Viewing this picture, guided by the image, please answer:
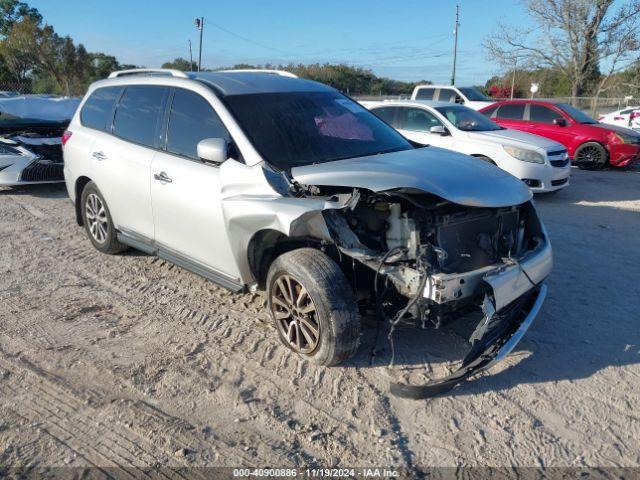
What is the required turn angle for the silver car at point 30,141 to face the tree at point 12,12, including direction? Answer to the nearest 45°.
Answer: approximately 135° to its left

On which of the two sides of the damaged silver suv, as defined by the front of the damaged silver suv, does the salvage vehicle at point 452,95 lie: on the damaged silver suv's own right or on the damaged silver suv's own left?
on the damaged silver suv's own left

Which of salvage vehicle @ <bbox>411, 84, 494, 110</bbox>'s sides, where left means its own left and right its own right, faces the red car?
front

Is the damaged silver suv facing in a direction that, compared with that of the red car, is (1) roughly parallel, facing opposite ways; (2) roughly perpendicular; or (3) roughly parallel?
roughly parallel

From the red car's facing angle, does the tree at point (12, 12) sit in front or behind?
behind

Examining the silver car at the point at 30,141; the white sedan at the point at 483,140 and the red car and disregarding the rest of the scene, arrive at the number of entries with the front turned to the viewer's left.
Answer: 0

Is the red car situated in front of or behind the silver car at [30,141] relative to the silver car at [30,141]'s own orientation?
in front

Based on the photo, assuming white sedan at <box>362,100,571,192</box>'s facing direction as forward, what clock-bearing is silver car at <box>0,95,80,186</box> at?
The silver car is roughly at 4 o'clock from the white sedan.

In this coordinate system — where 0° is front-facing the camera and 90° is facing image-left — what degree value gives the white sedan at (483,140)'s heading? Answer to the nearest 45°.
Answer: approximately 315°

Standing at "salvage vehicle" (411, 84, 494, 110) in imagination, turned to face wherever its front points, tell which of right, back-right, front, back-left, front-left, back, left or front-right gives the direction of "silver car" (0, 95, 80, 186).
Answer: right

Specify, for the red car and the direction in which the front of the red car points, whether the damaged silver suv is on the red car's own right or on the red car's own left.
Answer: on the red car's own right

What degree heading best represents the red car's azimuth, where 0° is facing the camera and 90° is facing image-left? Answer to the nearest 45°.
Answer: approximately 315°

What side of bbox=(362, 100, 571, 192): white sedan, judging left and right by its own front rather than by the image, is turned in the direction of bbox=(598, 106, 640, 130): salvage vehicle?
left

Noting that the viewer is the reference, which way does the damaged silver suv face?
facing the viewer and to the right of the viewer
